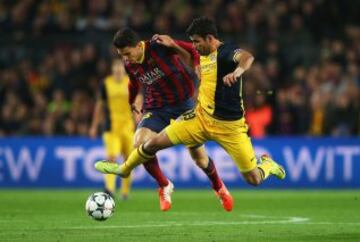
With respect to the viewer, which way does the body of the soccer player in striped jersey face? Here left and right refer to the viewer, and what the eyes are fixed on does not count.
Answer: facing the viewer and to the left of the viewer

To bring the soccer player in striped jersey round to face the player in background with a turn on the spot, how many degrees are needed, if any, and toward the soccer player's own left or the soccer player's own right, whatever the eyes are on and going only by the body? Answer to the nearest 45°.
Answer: approximately 135° to the soccer player's own right
